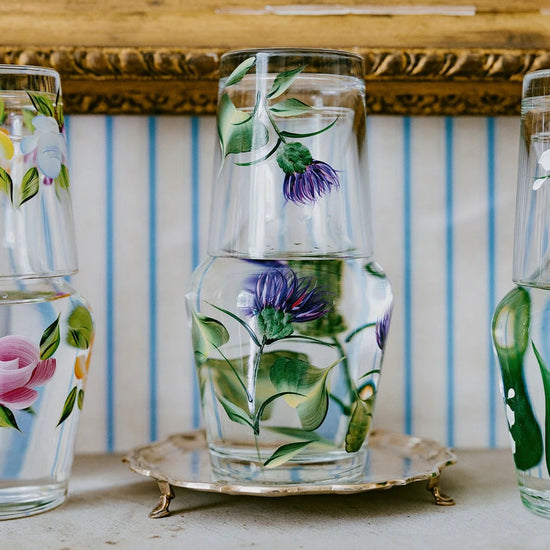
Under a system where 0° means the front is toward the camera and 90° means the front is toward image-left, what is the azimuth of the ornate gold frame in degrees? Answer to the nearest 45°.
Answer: approximately 0°
